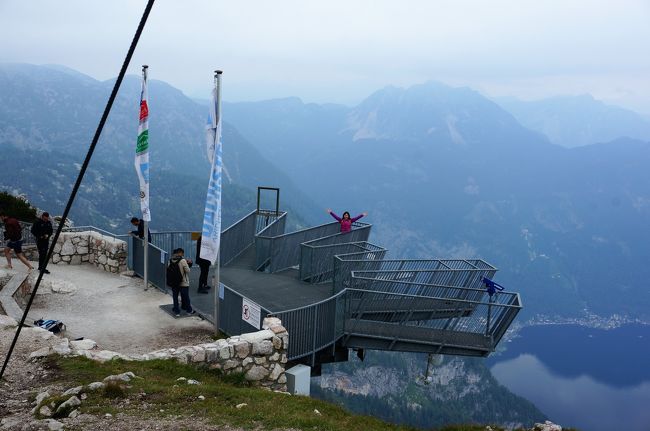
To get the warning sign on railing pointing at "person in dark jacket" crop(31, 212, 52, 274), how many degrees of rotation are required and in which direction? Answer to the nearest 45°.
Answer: approximately 90° to its right

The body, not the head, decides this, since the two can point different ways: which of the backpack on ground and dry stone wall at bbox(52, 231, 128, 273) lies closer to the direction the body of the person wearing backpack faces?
the dry stone wall

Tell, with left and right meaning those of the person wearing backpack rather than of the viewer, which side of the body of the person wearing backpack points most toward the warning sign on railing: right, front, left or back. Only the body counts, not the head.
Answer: right

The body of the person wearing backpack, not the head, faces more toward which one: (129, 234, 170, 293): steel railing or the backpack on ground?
the steel railing

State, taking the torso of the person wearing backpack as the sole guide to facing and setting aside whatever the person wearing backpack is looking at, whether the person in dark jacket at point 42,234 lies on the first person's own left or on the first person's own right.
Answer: on the first person's own left

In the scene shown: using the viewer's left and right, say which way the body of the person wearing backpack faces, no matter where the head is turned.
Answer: facing away from the viewer and to the right of the viewer

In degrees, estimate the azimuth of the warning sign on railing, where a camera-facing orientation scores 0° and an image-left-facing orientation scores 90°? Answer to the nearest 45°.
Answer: approximately 45°

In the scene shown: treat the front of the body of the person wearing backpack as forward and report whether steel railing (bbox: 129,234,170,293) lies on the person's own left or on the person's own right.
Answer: on the person's own left

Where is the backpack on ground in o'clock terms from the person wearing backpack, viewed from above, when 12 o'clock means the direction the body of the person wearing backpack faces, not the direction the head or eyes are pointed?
The backpack on ground is roughly at 7 o'clock from the person wearing backpack.

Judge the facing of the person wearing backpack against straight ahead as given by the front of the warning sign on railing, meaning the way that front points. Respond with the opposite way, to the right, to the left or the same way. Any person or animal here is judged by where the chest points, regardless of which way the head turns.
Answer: the opposite way
